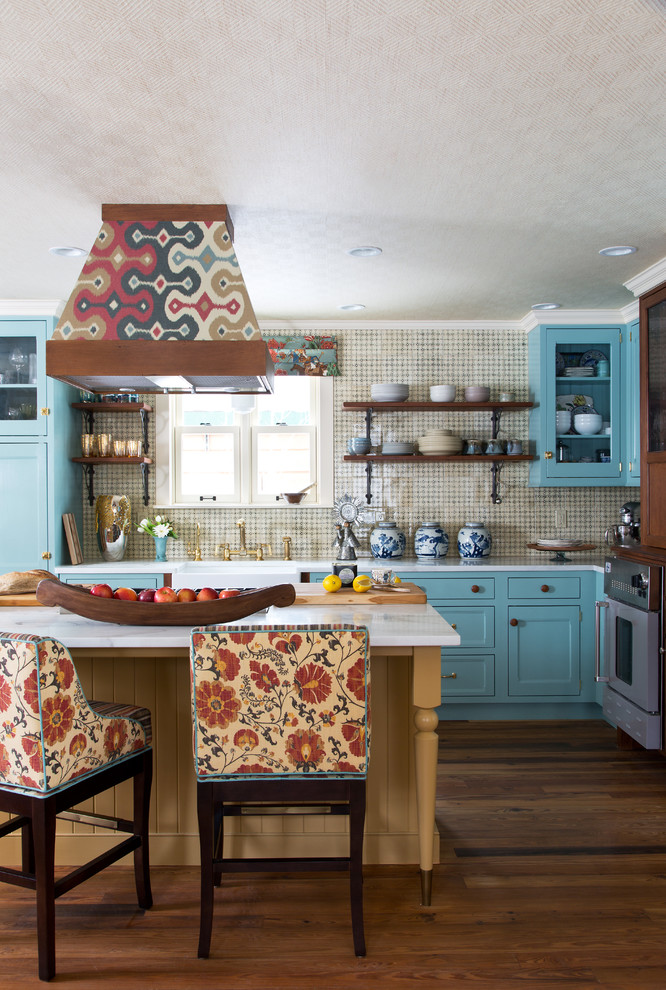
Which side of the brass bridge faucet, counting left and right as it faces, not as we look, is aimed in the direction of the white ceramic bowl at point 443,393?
left

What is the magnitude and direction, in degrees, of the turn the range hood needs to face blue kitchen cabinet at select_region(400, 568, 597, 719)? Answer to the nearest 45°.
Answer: approximately 135° to its left

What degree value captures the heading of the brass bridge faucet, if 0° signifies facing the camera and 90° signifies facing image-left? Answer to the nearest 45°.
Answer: approximately 0°

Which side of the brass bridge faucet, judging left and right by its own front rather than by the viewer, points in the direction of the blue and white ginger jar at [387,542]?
left

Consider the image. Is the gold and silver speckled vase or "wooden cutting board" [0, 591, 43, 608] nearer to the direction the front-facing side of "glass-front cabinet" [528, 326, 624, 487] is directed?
the wooden cutting board

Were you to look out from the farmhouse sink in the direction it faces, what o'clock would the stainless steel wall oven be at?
The stainless steel wall oven is roughly at 10 o'clock from the farmhouse sink.

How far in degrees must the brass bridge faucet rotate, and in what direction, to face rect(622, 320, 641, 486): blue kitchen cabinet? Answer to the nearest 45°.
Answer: approximately 90° to its left
